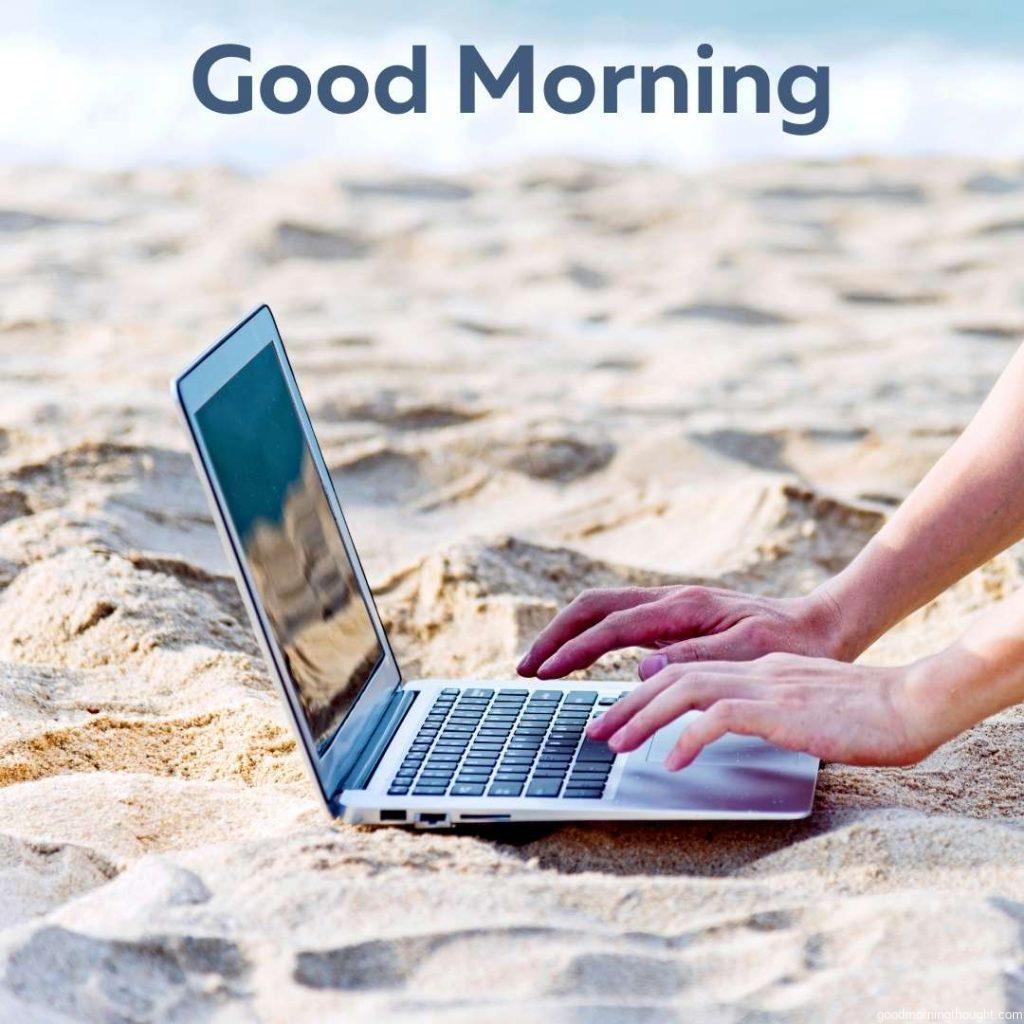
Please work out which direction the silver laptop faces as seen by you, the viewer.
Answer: facing to the right of the viewer
